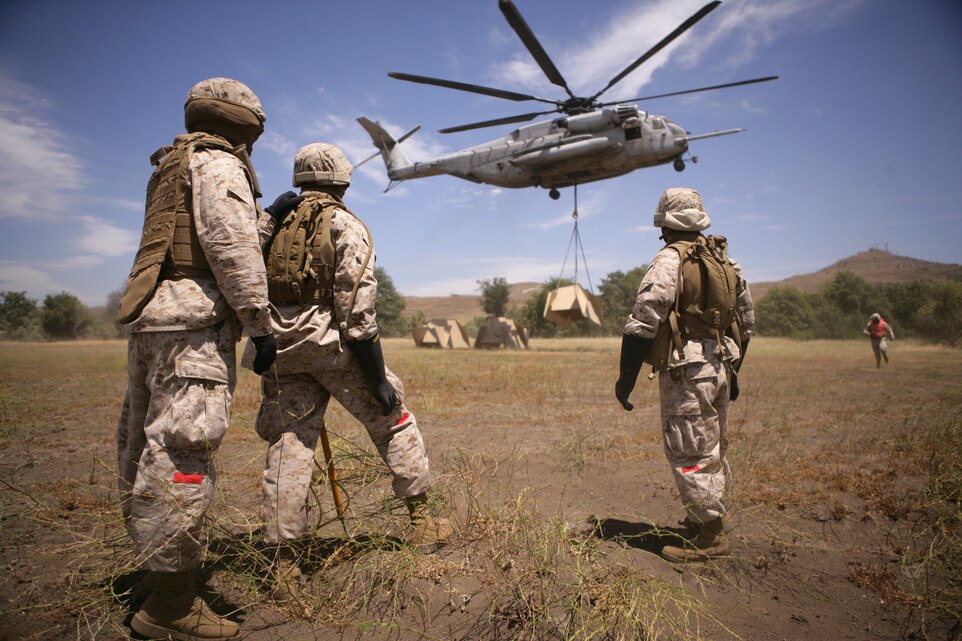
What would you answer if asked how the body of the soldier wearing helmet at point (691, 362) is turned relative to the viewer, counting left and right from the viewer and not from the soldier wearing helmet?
facing away from the viewer and to the left of the viewer

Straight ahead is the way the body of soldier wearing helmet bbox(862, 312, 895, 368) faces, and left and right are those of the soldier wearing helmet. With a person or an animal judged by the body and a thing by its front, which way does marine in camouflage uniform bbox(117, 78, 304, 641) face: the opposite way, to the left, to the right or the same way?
the opposite way

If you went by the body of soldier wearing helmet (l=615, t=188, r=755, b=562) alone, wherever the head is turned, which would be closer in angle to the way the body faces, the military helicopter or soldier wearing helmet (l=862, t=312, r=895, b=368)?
the military helicopter

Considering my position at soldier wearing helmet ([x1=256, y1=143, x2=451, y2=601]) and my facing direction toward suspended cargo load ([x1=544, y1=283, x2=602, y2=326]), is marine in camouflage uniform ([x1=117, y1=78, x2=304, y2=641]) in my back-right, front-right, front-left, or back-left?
back-left

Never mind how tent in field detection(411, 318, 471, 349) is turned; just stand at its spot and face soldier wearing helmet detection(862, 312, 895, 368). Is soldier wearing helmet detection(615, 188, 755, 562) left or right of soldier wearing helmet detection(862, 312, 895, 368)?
right

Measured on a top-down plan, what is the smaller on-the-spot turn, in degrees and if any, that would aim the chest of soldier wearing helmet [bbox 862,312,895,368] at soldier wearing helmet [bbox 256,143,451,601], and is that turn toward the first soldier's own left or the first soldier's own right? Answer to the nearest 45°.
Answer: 0° — they already face them

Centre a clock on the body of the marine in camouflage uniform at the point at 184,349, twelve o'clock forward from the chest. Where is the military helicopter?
The military helicopter is roughly at 12 o'clock from the marine in camouflage uniform.

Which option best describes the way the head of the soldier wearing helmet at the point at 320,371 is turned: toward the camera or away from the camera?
away from the camera

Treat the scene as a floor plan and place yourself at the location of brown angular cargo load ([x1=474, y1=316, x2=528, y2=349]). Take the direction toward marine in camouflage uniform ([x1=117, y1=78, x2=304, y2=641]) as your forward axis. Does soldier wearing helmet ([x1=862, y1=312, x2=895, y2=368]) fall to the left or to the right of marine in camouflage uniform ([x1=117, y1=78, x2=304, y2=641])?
left

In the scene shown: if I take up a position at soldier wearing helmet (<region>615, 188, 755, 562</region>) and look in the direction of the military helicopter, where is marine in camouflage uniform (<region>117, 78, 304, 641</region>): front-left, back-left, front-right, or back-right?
back-left

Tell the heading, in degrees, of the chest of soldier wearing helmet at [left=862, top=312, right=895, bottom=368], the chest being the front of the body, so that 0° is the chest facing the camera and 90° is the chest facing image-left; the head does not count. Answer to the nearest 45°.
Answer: approximately 0°

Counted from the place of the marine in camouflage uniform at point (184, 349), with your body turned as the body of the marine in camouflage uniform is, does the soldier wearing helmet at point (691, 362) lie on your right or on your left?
on your right

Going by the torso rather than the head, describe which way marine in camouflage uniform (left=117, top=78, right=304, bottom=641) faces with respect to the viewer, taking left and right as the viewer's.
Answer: facing away from the viewer and to the right of the viewer
